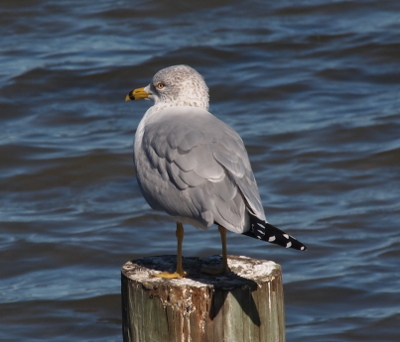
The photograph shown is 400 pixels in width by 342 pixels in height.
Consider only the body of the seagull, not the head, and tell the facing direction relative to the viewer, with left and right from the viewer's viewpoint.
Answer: facing away from the viewer and to the left of the viewer
